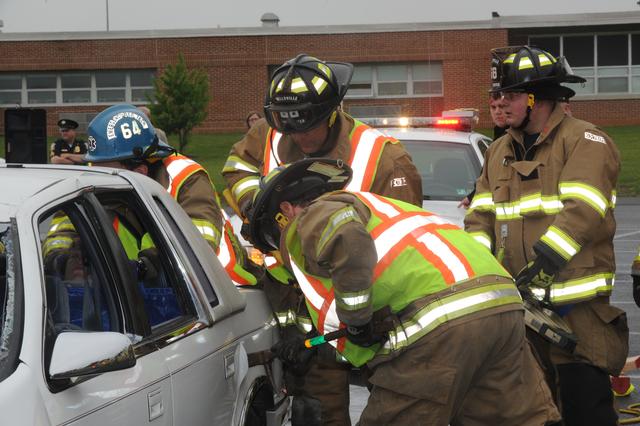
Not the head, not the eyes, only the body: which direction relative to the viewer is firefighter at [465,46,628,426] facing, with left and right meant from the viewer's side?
facing the viewer and to the left of the viewer

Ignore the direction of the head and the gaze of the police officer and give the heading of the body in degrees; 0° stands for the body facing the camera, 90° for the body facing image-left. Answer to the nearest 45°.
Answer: approximately 0°

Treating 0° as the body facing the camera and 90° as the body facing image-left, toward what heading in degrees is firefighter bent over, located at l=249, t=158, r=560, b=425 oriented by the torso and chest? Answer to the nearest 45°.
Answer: approximately 90°

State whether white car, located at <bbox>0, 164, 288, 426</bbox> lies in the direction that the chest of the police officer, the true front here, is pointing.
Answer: yes

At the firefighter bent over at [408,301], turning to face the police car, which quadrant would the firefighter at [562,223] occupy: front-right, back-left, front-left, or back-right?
front-right

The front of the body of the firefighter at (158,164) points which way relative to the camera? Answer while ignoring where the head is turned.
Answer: to the viewer's left

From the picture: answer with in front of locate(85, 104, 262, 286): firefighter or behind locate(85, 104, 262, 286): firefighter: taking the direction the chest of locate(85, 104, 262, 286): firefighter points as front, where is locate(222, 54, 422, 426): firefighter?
behind

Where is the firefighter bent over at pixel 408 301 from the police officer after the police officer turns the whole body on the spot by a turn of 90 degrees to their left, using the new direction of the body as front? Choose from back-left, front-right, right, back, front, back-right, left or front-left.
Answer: right

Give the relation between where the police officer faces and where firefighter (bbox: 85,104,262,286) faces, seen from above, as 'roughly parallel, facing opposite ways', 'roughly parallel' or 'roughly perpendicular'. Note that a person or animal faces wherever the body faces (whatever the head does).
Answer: roughly perpendicular

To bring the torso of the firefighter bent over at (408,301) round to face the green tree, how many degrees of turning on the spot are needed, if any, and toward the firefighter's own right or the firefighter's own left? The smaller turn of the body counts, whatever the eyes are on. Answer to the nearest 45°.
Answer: approximately 90° to the firefighter's own right

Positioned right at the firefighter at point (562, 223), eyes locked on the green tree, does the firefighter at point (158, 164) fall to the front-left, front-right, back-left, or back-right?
front-left

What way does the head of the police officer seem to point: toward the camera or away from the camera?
toward the camera

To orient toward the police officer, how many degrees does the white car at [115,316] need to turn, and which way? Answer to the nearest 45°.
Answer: approximately 135° to its right

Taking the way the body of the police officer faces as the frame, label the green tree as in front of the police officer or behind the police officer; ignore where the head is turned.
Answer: behind
